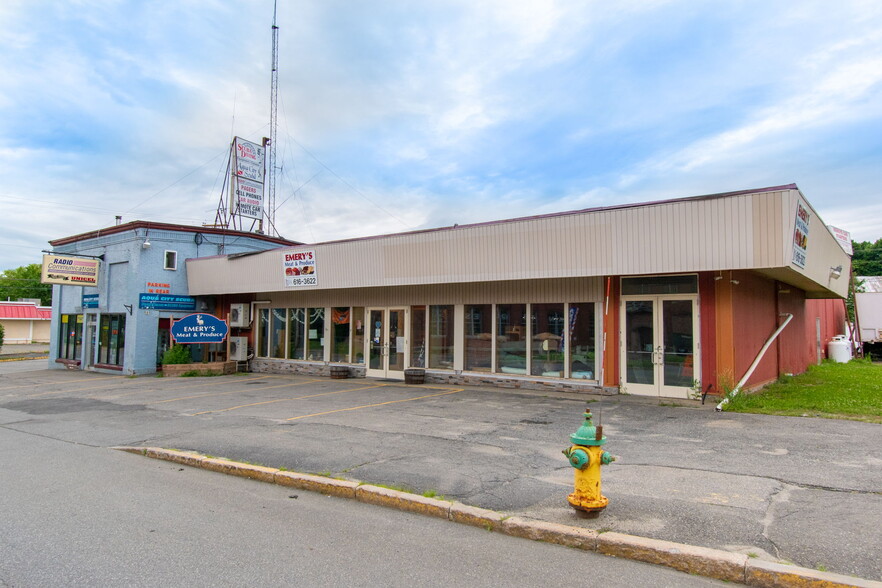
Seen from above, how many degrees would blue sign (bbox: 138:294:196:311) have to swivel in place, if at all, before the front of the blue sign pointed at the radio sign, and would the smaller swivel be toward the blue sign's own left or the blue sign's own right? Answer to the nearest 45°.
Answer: approximately 135° to the blue sign's own right

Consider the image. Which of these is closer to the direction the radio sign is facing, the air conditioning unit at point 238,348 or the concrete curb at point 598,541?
the concrete curb

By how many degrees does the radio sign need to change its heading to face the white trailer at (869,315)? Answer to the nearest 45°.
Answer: approximately 45° to its left

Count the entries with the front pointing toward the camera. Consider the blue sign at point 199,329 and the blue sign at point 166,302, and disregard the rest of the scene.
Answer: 2

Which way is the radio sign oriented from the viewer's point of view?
toward the camera

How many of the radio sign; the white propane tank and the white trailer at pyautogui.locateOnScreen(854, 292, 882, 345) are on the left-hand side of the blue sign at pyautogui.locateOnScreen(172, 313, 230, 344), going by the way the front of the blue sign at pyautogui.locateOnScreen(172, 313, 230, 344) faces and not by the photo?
2

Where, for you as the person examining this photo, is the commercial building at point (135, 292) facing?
facing the viewer and to the left of the viewer

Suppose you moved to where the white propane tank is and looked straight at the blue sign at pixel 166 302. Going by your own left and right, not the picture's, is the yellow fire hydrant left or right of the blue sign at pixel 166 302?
left

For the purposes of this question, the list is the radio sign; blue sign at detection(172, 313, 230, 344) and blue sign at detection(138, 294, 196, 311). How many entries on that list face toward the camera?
3

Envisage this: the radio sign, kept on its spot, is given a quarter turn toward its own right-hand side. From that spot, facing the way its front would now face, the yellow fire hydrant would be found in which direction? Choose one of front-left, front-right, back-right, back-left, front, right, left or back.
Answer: left

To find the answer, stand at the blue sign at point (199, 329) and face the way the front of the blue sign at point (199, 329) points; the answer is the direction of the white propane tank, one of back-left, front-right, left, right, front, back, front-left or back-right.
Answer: left

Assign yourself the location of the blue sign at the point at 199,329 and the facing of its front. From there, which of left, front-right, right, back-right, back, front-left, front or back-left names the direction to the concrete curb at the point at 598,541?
front

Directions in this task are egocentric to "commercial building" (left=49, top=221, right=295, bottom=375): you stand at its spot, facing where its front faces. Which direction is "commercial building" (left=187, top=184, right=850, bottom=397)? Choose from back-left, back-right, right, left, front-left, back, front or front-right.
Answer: left

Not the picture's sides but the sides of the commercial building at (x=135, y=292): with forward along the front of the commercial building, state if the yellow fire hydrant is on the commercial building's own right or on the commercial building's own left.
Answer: on the commercial building's own left
